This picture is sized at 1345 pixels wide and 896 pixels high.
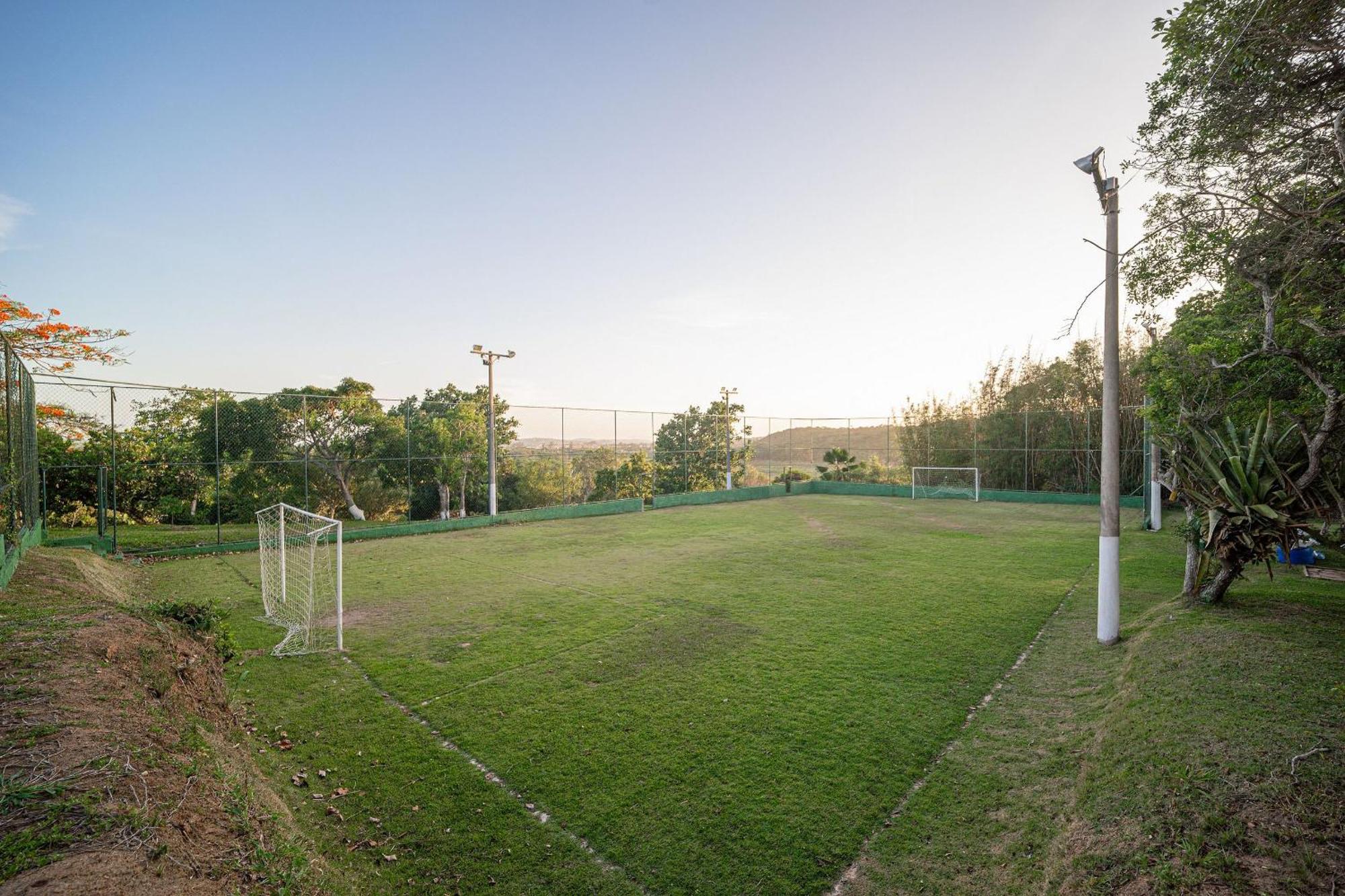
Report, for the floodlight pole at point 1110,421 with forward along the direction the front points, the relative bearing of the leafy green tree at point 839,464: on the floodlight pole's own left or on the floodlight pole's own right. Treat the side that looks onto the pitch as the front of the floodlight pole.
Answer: on the floodlight pole's own right

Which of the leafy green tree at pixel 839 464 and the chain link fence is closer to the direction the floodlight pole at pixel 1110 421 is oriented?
the chain link fence

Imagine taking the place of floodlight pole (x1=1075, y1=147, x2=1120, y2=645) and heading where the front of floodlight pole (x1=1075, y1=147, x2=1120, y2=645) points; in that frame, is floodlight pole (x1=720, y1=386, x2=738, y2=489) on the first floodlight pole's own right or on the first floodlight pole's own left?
on the first floodlight pole's own right

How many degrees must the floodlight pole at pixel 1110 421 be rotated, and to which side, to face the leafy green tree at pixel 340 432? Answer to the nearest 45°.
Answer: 0° — it already faces it

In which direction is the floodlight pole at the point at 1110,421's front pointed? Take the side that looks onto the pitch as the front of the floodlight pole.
to the viewer's left

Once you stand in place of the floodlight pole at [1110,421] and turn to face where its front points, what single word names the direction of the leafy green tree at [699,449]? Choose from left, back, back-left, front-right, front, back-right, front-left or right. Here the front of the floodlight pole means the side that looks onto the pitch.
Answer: front-right

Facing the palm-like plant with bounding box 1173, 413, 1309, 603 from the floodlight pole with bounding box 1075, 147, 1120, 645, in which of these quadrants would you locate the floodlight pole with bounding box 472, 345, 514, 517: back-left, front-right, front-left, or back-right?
back-left

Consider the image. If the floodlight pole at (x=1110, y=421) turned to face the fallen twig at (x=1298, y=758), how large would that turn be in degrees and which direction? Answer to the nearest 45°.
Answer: approximately 90° to its left
